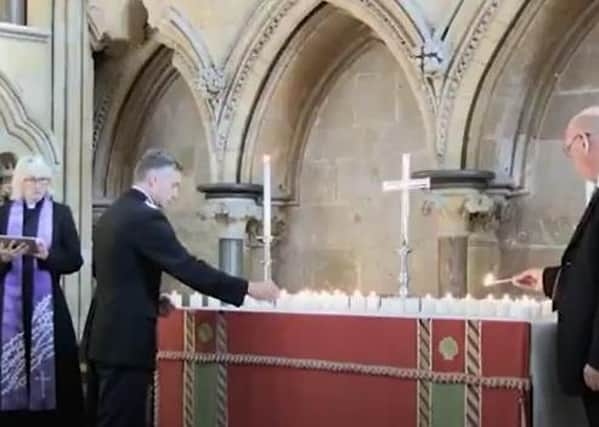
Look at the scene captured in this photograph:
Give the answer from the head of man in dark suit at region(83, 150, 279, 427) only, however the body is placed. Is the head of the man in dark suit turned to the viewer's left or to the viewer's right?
to the viewer's right

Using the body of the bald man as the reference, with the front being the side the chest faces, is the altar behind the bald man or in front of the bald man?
in front

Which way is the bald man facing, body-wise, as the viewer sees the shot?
to the viewer's left

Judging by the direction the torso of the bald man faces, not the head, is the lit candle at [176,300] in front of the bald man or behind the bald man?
in front
